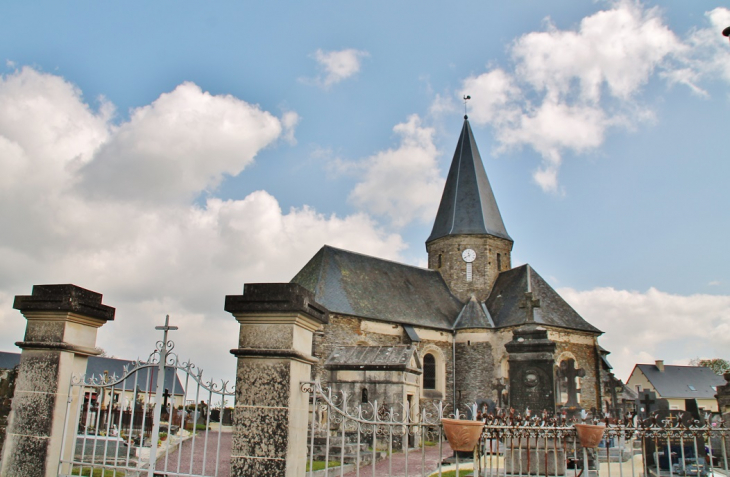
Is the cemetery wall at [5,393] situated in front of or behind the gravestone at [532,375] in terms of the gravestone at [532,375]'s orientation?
in front

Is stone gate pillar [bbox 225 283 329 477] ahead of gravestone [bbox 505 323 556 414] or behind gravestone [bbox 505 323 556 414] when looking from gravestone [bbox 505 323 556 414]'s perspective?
ahead

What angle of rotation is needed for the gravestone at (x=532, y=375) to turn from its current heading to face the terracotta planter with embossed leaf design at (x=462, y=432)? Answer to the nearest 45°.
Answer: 0° — it already faces it

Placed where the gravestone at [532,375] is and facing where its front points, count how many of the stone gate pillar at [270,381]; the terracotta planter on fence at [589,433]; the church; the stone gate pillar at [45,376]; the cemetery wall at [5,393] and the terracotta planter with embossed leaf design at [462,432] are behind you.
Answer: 1

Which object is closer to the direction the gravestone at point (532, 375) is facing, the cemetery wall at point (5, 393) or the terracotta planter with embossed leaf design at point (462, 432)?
the terracotta planter with embossed leaf design

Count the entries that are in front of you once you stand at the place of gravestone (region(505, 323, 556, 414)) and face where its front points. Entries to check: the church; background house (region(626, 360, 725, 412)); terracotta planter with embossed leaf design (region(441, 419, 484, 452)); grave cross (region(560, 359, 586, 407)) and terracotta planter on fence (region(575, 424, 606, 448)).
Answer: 2

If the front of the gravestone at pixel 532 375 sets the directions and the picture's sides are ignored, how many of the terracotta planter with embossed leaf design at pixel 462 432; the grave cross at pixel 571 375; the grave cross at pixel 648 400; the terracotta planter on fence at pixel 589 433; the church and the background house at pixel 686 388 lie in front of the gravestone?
2

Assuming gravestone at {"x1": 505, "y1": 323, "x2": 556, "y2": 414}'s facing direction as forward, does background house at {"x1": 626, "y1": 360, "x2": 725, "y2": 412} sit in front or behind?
behind

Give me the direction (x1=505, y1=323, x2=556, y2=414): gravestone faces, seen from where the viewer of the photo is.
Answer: facing the viewer

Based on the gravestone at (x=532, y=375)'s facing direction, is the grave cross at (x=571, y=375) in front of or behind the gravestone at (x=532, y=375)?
behind
